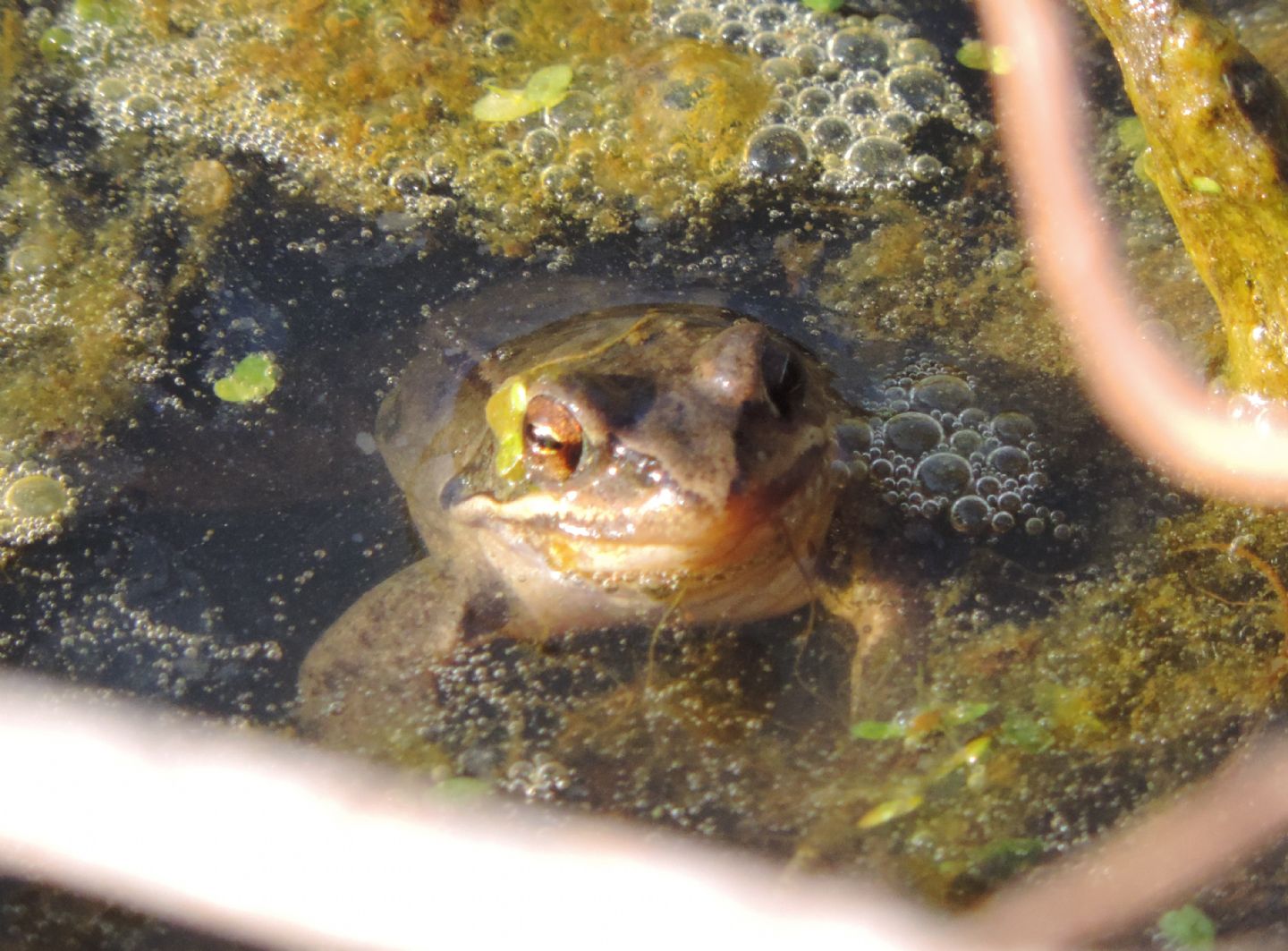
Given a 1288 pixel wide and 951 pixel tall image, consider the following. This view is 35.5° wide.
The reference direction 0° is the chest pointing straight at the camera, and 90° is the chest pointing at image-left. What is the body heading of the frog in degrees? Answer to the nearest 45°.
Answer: approximately 315°
